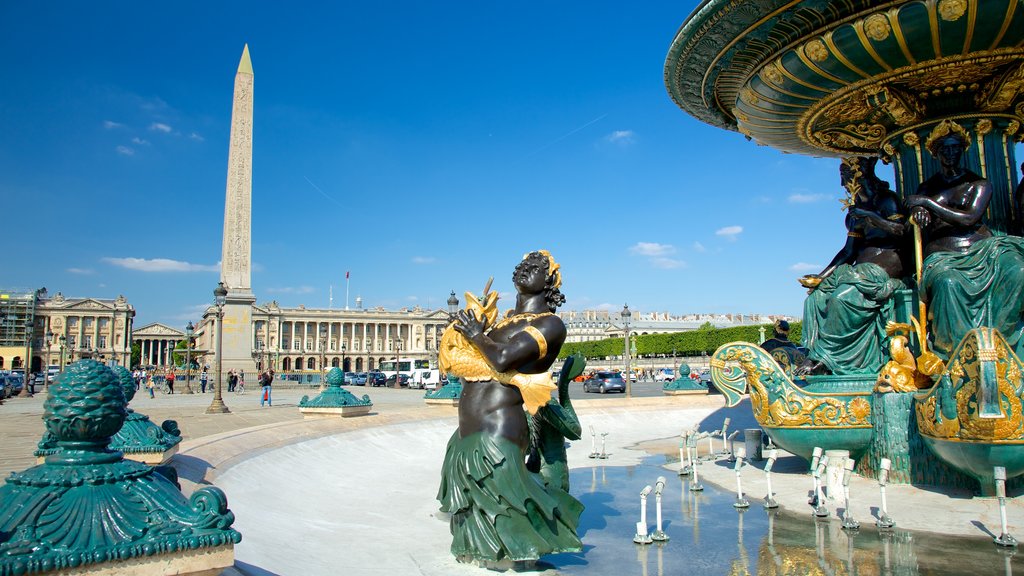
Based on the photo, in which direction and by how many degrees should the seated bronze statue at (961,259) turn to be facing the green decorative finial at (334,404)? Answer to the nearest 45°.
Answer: approximately 90° to its right

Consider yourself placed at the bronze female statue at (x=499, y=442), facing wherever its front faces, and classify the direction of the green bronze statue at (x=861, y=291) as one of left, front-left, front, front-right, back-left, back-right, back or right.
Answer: back

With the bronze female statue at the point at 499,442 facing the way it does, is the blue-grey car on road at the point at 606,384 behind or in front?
behind

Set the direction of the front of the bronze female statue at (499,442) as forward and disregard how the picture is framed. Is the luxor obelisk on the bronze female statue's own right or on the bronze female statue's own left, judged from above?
on the bronze female statue's own right

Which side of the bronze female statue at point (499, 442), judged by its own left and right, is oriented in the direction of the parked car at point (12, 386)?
right

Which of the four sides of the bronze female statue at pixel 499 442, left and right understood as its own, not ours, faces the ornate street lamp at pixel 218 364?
right

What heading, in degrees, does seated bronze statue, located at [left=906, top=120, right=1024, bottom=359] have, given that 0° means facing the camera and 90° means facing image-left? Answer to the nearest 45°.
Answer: approximately 0°

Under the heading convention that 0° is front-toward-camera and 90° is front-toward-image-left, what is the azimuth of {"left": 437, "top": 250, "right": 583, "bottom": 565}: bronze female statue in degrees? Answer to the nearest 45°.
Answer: approximately 45°

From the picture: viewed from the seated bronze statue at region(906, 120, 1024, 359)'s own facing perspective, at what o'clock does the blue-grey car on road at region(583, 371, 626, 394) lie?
The blue-grey car on road is roughly at 5 o'clock from the seated bronze statue.

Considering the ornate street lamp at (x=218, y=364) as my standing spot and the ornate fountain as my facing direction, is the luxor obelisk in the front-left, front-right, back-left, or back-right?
back-left

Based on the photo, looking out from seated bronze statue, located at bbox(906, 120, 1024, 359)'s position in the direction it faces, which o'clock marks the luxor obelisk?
The luxor obelisk is roughly at 4 o'clock from the seated bronze statue.
